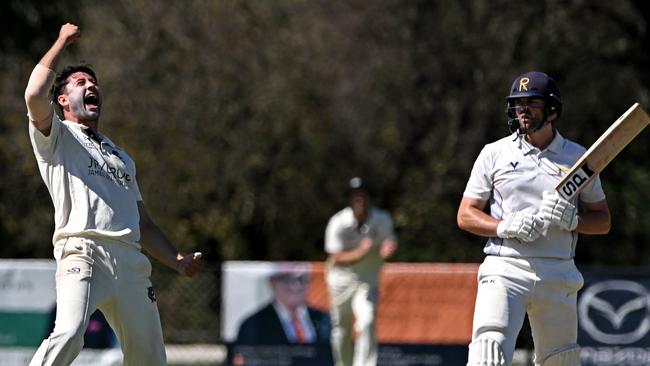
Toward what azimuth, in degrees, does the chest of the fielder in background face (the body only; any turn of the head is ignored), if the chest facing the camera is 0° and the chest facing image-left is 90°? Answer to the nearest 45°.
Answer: approximately 0°

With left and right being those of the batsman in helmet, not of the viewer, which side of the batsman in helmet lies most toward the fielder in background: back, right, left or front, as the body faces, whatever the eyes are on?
back

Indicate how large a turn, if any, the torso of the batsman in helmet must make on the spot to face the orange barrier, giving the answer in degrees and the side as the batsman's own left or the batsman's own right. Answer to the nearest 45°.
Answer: approximately 180°

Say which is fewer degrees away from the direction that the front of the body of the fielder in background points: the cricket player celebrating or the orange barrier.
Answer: the cricket player celebrating

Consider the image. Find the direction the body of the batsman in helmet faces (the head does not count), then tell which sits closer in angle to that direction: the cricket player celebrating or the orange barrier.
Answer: the cricket player celebrating

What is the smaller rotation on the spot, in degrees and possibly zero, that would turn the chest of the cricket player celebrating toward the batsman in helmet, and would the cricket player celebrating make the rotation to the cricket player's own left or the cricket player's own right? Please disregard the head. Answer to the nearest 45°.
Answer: approximately 45° to the cricket player's own left

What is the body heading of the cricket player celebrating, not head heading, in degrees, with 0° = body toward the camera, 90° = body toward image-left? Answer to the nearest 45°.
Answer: approximately 315°

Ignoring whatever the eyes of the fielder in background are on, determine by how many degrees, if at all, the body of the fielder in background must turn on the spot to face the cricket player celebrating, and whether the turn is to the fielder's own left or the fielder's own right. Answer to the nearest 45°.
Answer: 0° — they already face them

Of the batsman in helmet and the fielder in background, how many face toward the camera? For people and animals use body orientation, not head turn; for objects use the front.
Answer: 2
